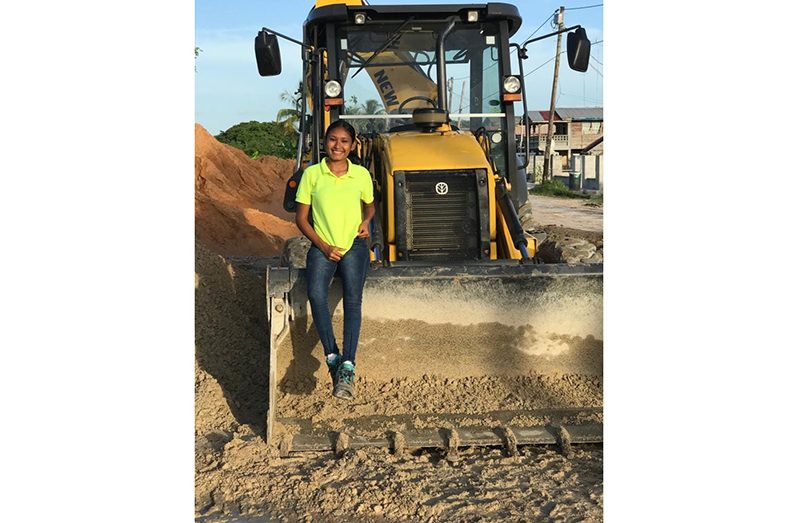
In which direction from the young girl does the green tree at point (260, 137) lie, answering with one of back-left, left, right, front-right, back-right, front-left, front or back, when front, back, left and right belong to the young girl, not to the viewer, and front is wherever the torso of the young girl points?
back

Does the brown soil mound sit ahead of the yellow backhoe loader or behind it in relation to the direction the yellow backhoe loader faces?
behind

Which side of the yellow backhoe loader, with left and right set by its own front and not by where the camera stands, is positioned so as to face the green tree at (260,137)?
back
